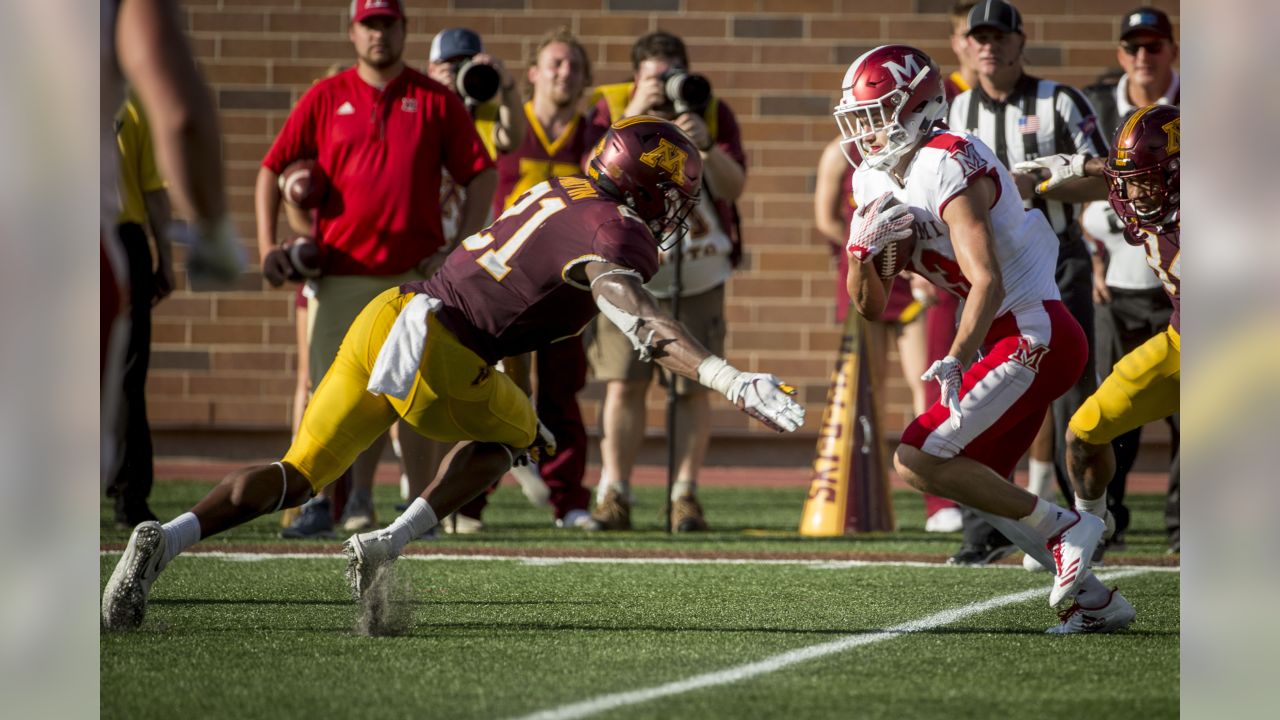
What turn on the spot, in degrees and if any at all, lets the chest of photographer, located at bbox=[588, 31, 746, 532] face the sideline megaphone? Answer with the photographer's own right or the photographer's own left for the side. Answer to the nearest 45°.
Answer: approximately 90° to the photographer's own left

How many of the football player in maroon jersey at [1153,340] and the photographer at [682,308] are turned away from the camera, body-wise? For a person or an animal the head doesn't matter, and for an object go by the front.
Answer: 0

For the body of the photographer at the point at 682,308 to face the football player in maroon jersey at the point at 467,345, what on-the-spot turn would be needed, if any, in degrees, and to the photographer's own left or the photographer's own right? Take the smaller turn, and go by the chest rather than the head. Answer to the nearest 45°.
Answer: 0° — they already face them

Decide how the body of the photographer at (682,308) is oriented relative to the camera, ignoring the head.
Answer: toward the camera

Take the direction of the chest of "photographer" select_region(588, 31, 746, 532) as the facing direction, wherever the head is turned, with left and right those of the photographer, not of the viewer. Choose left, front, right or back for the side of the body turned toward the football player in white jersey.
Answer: front

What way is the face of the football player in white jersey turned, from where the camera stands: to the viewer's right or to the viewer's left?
to the viewer's left

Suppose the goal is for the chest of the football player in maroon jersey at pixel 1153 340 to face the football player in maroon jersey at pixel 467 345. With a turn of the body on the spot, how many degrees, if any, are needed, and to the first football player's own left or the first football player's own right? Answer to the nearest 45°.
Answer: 0° — they already face them

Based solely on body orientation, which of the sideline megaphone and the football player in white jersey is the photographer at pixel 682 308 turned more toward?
the football player in white jersey
